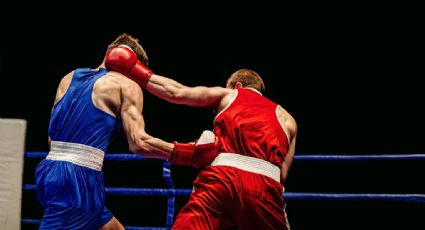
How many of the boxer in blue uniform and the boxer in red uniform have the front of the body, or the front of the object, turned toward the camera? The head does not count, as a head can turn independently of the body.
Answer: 0

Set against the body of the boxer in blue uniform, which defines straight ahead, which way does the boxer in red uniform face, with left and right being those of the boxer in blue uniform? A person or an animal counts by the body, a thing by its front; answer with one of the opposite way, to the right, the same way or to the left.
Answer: to the left

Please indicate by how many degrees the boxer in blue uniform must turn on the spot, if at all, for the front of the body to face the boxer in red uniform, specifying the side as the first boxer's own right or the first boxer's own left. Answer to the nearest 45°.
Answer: approximately 45° to the first boxer's own right

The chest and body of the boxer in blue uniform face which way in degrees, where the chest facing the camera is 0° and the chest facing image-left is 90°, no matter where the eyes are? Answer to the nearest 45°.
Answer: approximately 225°

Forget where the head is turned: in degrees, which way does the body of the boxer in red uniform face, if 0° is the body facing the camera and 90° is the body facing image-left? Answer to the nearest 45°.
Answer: approximately 135°

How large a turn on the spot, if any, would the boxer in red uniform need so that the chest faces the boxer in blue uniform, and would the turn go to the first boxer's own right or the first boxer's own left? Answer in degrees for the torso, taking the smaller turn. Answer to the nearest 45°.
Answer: approximately 45° to the first boxer's own left
